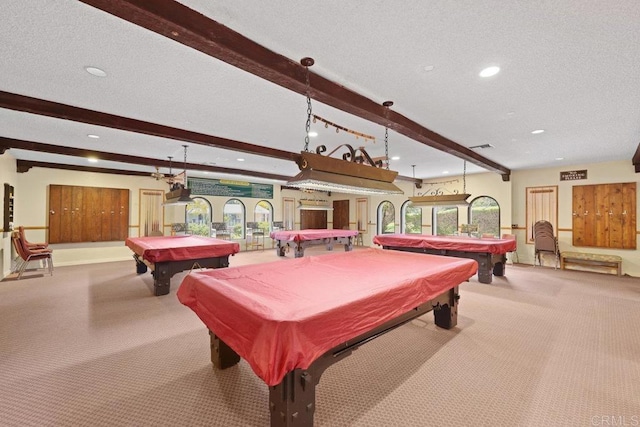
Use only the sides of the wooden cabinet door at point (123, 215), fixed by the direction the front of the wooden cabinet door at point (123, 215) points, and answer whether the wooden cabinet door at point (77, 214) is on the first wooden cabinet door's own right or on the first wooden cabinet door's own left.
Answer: on the first wooden cabinet door's own right

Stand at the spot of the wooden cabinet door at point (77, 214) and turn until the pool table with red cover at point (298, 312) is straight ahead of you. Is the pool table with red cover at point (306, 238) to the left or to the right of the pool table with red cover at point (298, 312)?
left

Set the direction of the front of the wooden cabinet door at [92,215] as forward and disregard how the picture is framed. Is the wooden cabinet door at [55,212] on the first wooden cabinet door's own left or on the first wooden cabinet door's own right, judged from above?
on the first wooden cabinet door's own right

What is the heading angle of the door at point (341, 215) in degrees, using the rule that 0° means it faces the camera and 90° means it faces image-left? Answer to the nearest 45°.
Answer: approximately 0°

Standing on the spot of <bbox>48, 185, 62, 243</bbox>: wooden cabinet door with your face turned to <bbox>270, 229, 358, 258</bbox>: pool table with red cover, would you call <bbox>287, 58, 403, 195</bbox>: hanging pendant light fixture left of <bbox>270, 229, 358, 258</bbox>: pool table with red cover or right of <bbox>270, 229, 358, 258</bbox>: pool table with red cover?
right

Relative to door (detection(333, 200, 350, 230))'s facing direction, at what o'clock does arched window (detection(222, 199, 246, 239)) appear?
The arched window is roughly at 2 o'clock from the door.

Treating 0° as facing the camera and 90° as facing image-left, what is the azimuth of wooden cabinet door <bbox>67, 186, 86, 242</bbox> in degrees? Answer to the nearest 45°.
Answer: approximately 0°

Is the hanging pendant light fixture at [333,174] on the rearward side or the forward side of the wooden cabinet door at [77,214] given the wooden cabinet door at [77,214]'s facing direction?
on the forward side

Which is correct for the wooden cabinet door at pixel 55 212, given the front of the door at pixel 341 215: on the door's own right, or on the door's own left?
on the door's own right

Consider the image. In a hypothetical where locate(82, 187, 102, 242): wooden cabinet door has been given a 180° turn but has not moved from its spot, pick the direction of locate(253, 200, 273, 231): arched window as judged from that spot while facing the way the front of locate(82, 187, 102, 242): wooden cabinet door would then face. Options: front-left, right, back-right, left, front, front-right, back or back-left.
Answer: right
